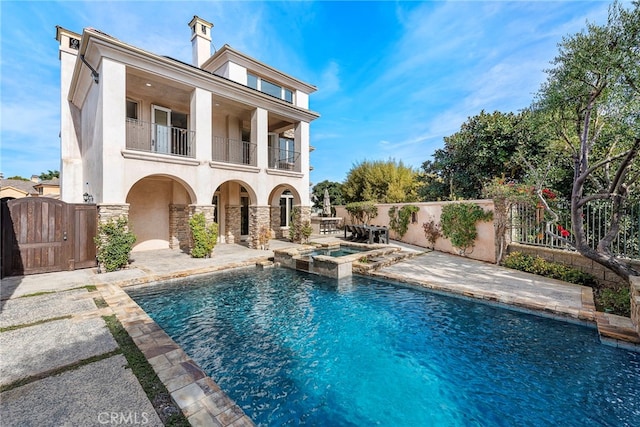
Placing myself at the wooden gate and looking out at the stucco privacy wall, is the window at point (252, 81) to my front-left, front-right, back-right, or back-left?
front-left

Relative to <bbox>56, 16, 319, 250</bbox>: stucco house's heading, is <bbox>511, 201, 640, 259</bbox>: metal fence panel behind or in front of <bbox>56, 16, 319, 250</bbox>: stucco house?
in front

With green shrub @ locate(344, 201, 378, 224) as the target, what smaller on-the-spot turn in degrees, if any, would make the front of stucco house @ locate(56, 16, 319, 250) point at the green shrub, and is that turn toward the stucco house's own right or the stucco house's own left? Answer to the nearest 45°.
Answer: approximately 45° to the stucco house's own left

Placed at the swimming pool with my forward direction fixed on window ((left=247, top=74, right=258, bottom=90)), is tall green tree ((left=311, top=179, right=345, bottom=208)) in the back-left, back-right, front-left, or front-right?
front-right

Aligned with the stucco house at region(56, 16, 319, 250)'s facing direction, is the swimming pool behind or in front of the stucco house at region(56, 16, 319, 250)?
in front

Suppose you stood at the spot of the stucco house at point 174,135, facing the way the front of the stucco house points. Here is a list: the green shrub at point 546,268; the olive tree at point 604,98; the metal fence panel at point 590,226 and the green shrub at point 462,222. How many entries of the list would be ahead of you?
4

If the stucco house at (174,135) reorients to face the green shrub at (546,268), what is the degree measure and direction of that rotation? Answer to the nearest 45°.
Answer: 0° — it already faces it

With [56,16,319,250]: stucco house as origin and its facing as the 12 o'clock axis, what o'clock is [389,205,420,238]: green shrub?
The green shrub is roughly at 11 o'clock from the stucco house.

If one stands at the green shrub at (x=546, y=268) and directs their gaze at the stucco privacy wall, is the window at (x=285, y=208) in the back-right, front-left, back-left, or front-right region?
front-left

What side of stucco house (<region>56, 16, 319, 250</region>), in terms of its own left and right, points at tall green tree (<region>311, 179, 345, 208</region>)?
left
